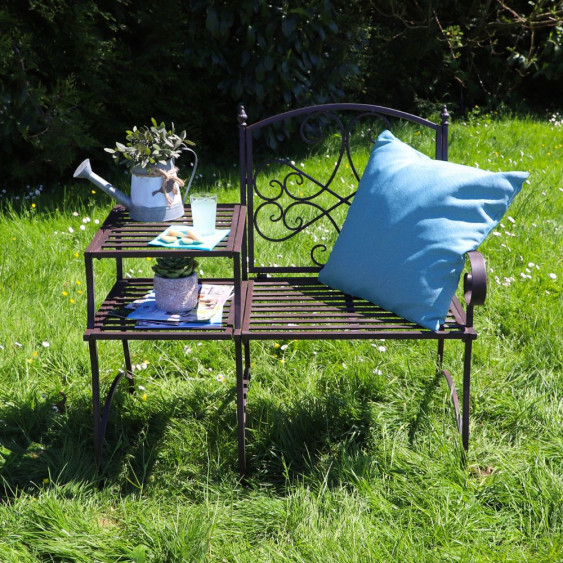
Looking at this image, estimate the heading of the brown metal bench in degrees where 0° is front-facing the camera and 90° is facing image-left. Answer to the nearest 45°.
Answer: approximately 0°

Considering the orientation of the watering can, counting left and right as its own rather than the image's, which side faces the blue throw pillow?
back

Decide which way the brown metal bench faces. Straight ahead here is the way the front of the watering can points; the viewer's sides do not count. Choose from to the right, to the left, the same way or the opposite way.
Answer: to the left

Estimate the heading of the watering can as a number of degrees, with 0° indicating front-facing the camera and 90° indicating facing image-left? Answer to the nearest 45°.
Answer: approximately 90°

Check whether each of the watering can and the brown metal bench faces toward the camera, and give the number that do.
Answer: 1

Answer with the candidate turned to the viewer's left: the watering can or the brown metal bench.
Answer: the watering can
